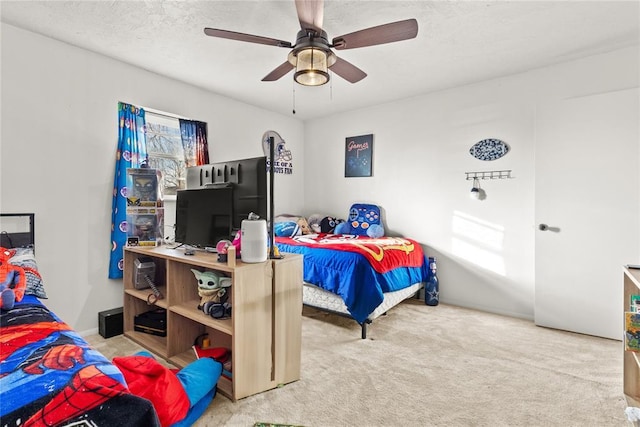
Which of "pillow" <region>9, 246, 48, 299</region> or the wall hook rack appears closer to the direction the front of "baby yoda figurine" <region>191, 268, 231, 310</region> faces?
the pillow

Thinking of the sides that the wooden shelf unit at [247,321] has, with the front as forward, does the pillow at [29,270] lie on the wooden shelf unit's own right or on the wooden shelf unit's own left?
on the wooden shelf unit's own right

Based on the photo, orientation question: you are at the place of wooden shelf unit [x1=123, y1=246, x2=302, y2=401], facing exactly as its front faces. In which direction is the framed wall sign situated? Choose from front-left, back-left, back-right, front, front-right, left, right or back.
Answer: back

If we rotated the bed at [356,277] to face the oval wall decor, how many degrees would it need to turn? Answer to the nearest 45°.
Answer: approximately 90° to its left
